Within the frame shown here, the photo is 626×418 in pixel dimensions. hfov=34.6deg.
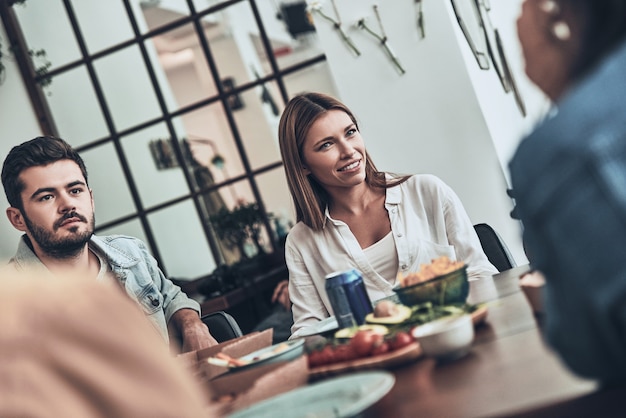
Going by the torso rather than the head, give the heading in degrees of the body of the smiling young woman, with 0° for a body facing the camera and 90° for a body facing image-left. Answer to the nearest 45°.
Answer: approximately 0°

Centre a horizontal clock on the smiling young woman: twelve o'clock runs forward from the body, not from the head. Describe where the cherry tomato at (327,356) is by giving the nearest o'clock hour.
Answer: The cherry tomato is roughly at 12 o'clock from the smiling young woman.

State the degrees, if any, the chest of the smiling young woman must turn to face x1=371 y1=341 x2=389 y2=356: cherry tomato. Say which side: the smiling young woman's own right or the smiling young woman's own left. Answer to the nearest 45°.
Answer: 0° — they already face it

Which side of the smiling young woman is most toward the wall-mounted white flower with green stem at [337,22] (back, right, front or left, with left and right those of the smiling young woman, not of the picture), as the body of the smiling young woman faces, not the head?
back
